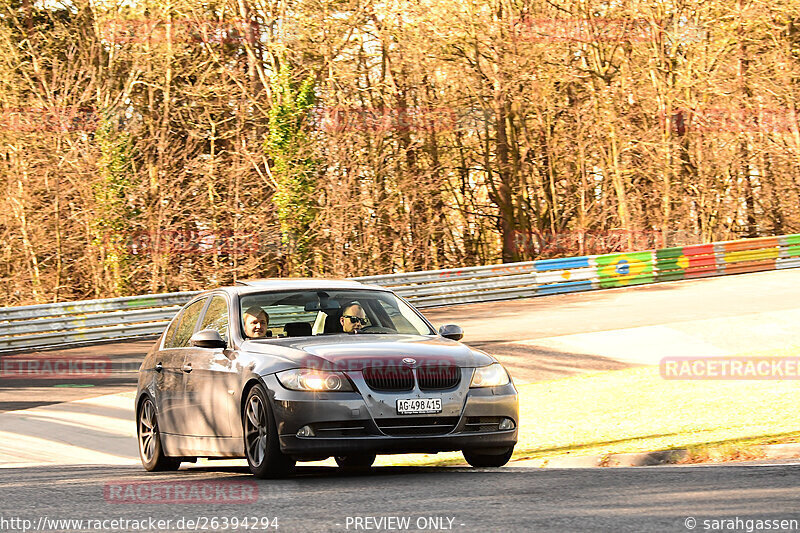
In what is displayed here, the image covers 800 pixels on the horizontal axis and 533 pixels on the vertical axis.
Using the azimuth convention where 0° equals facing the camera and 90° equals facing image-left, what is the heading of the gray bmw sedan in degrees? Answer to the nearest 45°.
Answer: approximately 315°

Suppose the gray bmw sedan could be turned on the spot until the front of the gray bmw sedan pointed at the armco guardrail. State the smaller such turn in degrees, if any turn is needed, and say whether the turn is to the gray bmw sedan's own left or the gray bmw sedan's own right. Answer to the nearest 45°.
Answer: approximately 135° to the gray bmw sedan's own left
